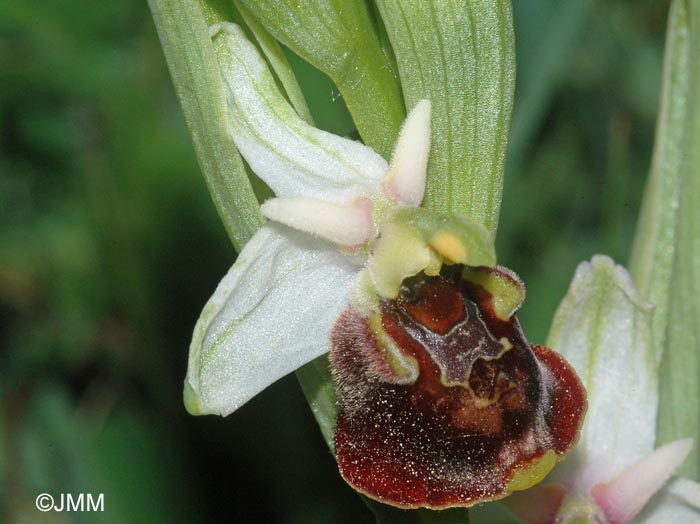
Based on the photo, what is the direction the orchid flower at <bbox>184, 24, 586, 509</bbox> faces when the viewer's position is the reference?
facing the viewer and to the right of the viewer

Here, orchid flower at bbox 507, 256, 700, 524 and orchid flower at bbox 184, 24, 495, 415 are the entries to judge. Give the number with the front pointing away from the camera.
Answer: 0

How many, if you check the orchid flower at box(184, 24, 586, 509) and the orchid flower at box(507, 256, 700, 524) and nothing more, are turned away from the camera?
0

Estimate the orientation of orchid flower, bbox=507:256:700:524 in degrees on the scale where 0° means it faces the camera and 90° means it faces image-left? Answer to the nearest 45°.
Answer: approximately 0°

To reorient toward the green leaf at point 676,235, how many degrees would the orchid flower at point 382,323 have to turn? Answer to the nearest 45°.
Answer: approximately 90° to its left
